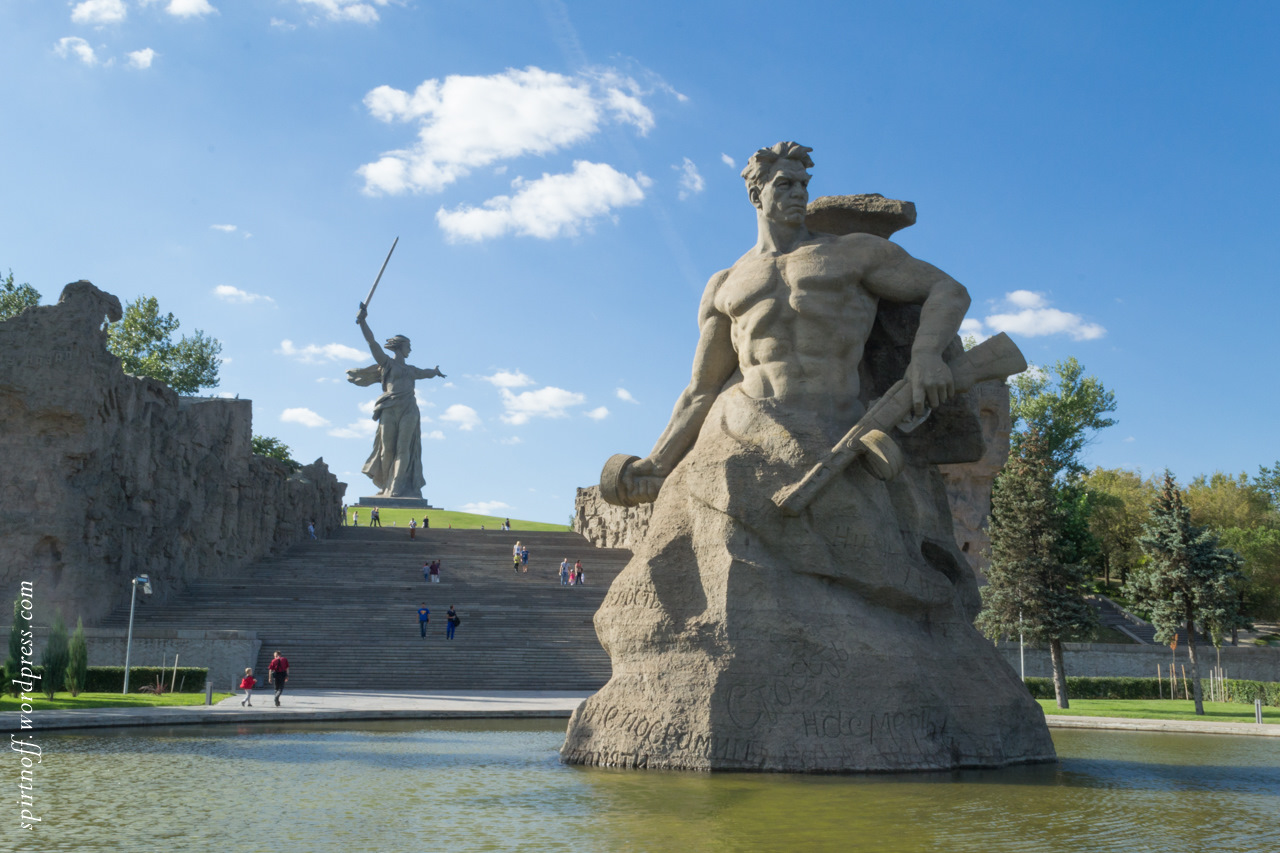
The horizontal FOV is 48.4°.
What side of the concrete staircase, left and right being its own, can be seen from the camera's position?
front

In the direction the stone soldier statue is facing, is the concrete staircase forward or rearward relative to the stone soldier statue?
rearward

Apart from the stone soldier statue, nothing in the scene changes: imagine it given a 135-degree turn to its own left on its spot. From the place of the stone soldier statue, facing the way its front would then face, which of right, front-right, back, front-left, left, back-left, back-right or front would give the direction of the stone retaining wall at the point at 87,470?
left

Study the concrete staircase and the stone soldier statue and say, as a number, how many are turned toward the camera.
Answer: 2

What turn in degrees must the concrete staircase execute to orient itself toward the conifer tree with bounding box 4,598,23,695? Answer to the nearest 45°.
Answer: approximately 45° to its right

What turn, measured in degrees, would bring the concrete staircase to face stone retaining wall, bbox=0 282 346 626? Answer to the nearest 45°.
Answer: approximately 90° to its right

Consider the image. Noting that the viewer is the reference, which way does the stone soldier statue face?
facing the viewer

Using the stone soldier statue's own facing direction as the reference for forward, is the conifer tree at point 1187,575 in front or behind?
behind
